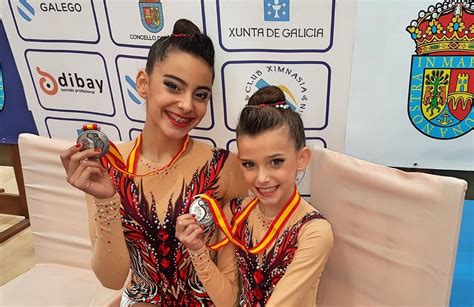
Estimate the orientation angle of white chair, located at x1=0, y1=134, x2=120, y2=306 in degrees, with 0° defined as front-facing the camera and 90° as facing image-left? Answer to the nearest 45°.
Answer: approximately 0°

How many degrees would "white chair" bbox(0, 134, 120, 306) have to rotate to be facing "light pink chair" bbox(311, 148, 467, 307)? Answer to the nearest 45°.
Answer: approximately 45° to its left
